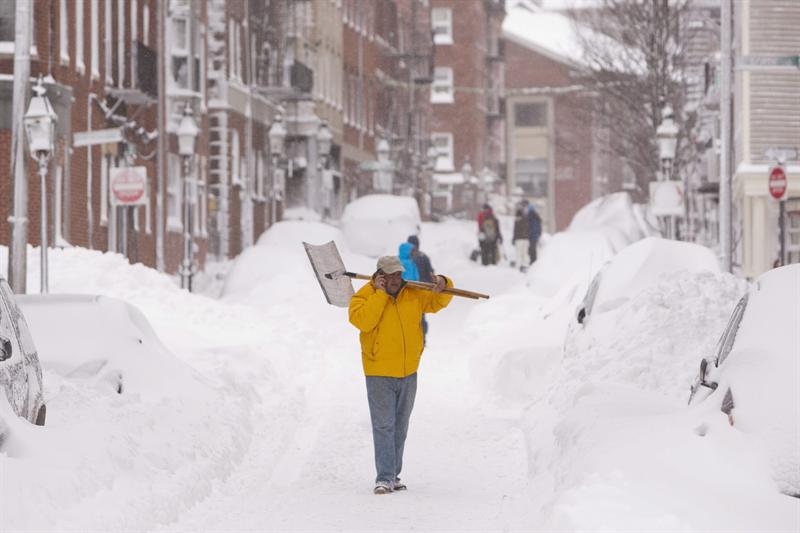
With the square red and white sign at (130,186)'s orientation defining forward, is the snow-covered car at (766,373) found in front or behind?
in front

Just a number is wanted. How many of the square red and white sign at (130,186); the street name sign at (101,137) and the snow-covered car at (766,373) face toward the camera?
3

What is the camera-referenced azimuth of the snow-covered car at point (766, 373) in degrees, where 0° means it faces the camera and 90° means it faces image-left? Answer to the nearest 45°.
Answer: approximately 0°

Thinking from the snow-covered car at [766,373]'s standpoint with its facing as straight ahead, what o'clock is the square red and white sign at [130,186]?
The square red and white sign is roughly at 5 o'clock from the snow-covered car.

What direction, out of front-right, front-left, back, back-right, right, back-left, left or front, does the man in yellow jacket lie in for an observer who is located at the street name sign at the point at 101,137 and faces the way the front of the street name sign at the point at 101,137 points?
front

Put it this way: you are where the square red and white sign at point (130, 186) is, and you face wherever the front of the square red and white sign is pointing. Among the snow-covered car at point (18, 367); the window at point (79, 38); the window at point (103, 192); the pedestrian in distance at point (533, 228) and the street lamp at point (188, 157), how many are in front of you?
1

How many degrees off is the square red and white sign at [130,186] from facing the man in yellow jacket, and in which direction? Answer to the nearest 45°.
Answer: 0° — it already faces them

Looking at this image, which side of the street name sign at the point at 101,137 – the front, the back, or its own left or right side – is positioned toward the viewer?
front

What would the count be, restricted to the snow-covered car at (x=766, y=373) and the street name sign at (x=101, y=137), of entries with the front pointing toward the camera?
2

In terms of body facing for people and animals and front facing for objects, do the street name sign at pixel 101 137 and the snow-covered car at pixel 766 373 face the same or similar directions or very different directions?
same or similar directions

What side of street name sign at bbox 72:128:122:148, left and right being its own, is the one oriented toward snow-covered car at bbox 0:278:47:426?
front
